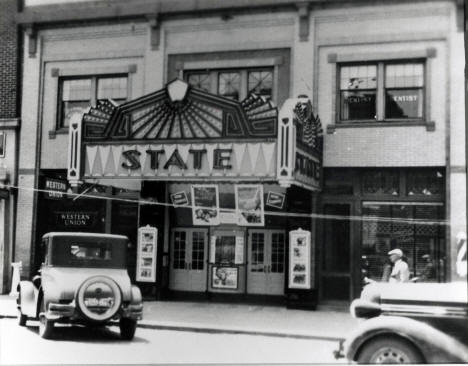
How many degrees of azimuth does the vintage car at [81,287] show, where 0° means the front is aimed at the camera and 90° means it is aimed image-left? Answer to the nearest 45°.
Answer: approximately 135°

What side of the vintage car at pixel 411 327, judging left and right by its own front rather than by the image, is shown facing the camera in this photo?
left

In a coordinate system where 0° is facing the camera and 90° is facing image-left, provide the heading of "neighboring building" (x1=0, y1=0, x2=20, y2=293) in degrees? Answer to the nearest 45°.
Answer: approximately 0°

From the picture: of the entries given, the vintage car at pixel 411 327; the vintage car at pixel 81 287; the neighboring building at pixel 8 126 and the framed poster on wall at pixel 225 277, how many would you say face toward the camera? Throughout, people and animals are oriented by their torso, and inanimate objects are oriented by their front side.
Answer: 2

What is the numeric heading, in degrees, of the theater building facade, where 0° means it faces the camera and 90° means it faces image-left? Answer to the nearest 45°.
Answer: approximately 0°

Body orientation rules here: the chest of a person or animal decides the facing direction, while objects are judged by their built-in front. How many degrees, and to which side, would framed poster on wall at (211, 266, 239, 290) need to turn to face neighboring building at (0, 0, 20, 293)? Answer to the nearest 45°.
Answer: approximately 90° to its right
